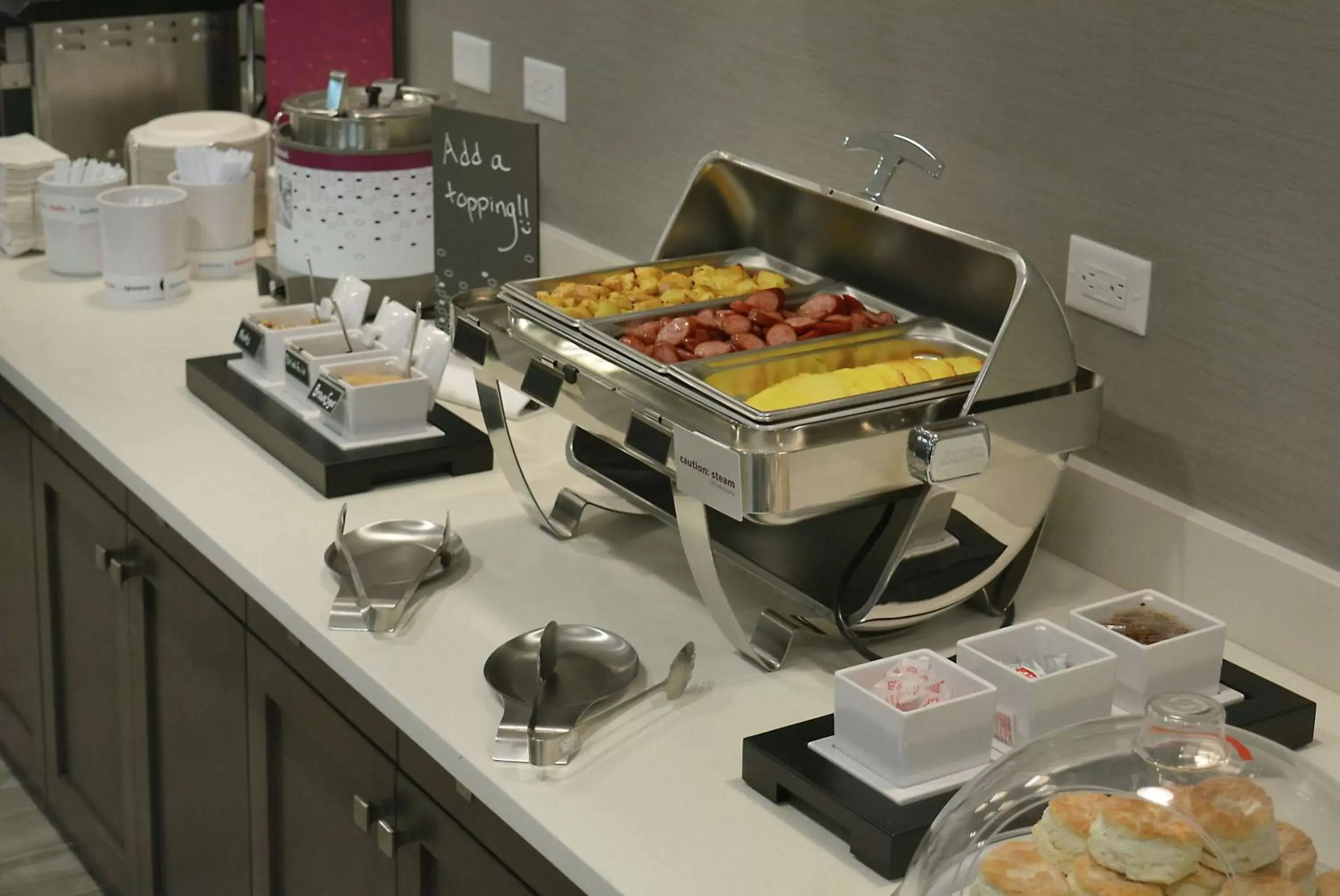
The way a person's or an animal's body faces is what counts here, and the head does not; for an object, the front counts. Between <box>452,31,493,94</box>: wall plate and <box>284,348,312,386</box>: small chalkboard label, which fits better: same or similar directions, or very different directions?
same or similar directions

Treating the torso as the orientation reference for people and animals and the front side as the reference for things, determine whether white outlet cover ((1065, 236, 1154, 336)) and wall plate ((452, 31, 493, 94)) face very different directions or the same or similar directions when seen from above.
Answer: same or similar directions

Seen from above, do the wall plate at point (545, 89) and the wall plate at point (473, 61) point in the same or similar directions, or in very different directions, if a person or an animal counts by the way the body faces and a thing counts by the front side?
same or similar directions

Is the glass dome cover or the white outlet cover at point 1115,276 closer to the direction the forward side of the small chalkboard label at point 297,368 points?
the glass dome cover

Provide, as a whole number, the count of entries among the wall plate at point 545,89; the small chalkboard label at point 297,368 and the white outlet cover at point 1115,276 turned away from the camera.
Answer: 0

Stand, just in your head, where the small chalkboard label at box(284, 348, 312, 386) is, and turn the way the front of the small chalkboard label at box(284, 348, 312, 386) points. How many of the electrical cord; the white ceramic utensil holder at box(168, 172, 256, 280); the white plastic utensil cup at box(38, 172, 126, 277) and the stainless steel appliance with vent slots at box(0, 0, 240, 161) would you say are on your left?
1

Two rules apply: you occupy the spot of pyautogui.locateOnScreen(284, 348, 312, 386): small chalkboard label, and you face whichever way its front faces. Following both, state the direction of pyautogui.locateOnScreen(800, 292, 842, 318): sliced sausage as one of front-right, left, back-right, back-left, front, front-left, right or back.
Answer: left

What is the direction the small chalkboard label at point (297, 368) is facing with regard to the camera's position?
facing the viewer and to the left of the viewer

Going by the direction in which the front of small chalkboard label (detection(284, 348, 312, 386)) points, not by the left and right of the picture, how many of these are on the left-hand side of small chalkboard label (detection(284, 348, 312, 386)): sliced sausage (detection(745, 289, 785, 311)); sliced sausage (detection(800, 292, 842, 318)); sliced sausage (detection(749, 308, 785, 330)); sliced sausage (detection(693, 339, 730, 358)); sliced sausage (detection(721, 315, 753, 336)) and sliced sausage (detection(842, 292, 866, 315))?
6

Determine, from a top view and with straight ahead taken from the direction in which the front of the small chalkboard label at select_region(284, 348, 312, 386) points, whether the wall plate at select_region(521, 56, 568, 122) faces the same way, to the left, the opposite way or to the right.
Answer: the same way

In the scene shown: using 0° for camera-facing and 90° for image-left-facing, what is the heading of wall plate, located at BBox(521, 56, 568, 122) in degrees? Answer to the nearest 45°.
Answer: approximately 45°

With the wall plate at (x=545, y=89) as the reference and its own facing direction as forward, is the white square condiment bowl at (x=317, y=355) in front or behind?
in front

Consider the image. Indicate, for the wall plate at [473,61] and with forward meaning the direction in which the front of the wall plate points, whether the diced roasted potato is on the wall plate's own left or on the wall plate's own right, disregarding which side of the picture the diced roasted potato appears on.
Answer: on the wall plate's own left

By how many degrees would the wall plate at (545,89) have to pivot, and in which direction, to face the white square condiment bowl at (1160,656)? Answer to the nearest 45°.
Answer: approximately 45° to its left

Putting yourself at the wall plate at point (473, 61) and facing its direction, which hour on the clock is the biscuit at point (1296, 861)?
The biscuit is roughly at 10 o'clock from the wall plate.

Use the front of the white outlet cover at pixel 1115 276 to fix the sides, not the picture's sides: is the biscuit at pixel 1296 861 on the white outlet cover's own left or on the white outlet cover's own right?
on the white outlet cover's own left

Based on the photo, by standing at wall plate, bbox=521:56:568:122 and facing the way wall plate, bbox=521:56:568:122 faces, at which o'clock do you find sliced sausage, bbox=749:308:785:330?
The sliced sausage is roughly at 10 o'clock from the wall plate.

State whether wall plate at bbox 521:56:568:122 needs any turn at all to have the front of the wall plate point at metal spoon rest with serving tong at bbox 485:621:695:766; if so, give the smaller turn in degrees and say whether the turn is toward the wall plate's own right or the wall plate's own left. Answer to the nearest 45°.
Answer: approximately 45° to the wall plate's own left
